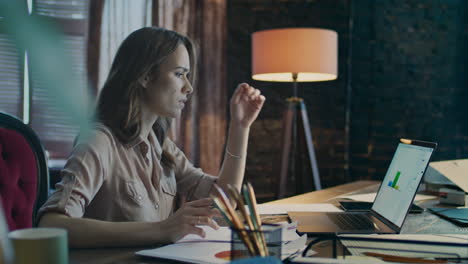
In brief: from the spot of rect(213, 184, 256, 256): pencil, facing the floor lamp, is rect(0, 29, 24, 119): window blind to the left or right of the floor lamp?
left

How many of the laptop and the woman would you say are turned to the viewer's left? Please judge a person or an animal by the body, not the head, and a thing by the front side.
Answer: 1

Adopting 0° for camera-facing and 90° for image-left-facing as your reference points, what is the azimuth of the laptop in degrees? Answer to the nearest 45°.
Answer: approximately 90°

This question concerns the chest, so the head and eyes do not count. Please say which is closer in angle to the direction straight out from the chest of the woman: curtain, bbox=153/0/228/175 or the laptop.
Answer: the laptop

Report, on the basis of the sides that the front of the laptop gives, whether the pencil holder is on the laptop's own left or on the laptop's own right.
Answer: on the laptop's own left

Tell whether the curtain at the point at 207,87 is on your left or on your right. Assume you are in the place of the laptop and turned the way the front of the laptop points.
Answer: on your right

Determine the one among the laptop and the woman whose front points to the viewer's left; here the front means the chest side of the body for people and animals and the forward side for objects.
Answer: the laptop

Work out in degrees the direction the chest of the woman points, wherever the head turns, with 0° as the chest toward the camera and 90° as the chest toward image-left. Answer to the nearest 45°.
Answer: approximately 315°

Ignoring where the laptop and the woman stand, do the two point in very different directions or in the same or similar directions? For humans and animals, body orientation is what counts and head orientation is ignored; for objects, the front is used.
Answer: very different directions

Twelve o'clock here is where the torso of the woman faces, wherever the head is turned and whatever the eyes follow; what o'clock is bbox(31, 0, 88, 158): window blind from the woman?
The window blind is roughly at 7 o'clock from the woman.
